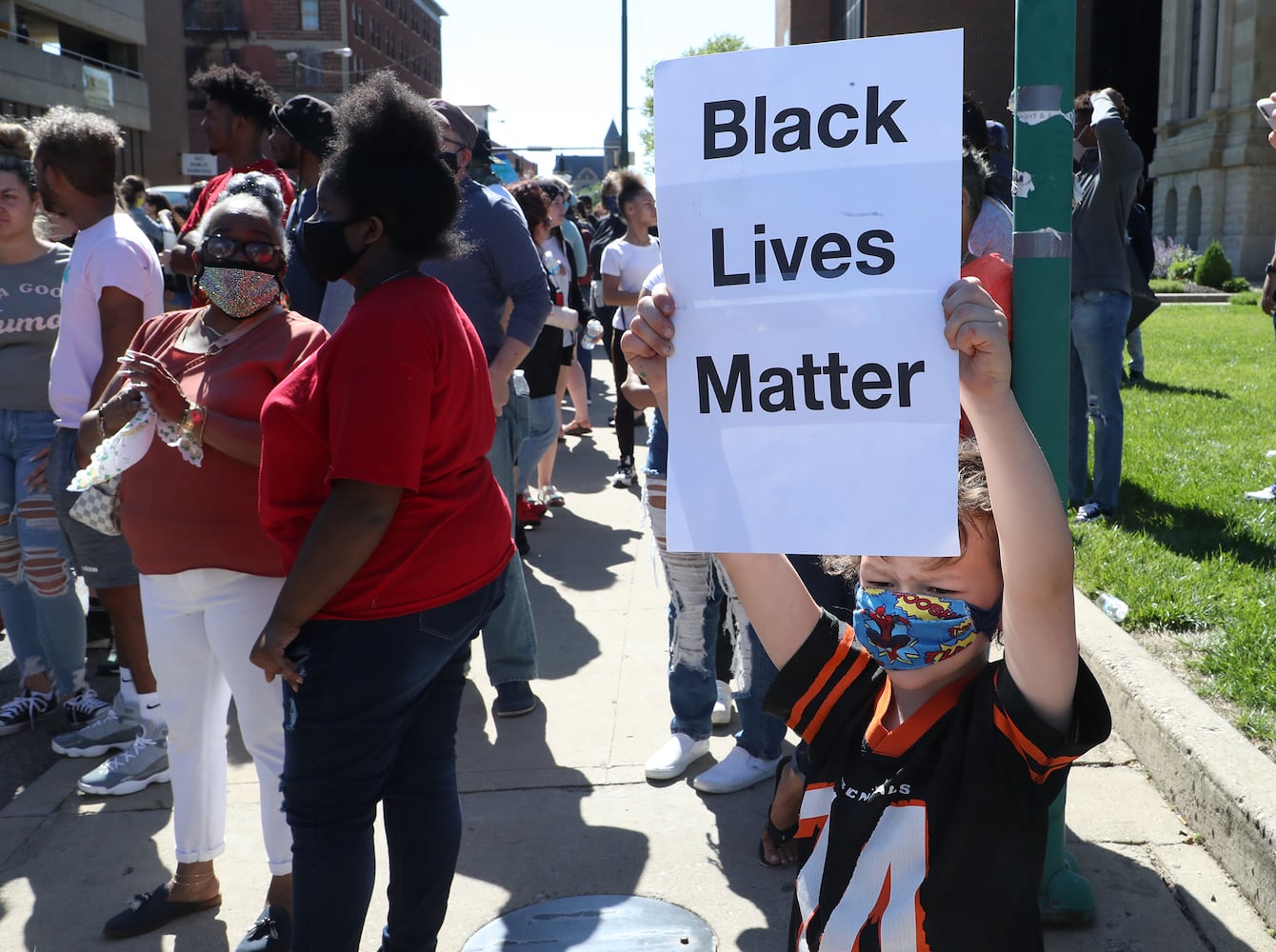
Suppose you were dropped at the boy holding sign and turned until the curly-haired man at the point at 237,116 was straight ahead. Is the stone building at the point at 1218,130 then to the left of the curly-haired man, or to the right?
right

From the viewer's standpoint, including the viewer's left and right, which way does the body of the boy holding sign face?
facing the viewer and to the left of the viewer

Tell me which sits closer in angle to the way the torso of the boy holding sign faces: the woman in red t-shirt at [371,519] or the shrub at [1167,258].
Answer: the woman in red t-shirt

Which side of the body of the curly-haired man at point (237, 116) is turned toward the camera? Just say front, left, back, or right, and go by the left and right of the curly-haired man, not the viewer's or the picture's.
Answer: left

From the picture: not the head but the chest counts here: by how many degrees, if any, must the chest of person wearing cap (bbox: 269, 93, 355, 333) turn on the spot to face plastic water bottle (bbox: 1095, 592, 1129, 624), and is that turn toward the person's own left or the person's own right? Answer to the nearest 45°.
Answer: approximately 180°

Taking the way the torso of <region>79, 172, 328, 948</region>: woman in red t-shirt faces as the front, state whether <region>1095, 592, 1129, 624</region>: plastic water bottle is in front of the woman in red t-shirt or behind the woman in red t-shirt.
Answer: behind

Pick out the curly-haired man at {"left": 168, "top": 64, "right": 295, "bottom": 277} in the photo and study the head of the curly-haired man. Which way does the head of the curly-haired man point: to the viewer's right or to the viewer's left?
to the viewer's left

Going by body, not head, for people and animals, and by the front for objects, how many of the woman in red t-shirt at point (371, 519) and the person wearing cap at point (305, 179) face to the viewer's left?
2

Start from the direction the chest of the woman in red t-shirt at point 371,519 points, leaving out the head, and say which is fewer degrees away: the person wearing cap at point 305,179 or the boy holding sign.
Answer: the person wearing cap

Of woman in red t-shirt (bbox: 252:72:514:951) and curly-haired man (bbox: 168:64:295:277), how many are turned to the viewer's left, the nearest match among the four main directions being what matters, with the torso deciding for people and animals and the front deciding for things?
2

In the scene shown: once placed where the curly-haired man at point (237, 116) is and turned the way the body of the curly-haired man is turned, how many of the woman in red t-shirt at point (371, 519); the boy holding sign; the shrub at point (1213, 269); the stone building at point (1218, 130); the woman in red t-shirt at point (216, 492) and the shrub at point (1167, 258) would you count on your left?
3

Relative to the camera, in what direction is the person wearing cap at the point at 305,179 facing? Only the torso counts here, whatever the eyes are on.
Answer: to the viewer's left

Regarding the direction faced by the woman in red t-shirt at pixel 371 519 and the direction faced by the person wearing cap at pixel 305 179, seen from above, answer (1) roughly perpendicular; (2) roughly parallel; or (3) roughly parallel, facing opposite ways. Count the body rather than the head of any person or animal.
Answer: roughly parallel
